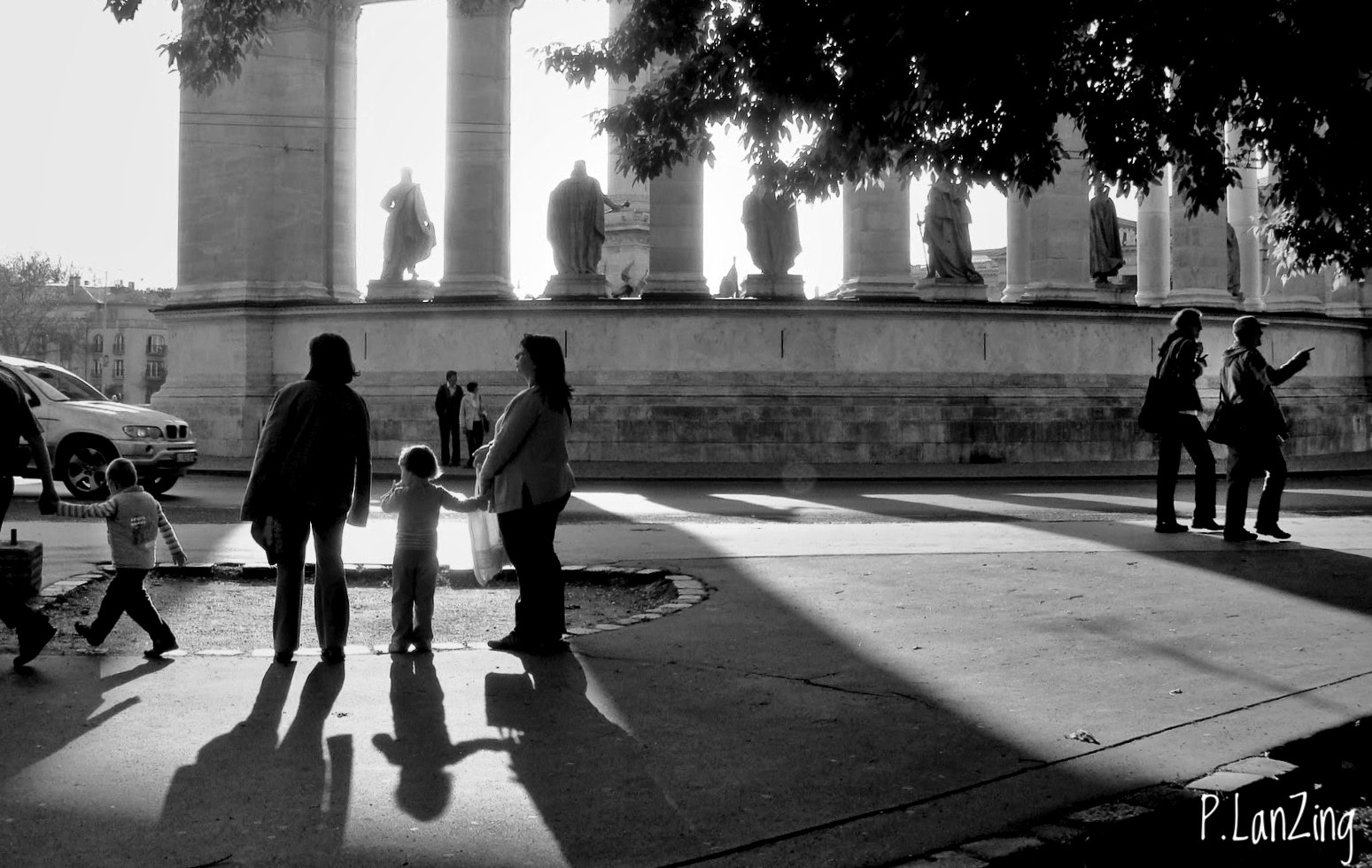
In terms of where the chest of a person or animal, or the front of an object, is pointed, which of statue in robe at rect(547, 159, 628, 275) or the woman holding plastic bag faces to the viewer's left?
the woman holding plastic bag

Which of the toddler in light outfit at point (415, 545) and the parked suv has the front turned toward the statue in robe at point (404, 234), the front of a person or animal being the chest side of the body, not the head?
the toddler in light outfit

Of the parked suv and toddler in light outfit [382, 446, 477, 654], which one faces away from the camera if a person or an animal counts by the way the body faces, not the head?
the toddler in light outfit

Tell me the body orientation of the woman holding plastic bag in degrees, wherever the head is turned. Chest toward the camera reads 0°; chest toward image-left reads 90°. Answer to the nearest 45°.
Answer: approximately 90°

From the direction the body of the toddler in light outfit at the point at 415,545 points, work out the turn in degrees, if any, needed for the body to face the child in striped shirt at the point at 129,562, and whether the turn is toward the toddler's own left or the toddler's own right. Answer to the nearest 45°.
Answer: approximately 90° to the toddler's own left

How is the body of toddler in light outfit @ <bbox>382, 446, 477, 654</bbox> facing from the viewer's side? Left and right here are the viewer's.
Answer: facing away from the viewer

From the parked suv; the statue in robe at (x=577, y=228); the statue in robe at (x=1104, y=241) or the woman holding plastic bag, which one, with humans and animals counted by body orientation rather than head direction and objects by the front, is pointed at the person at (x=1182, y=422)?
the parked suv

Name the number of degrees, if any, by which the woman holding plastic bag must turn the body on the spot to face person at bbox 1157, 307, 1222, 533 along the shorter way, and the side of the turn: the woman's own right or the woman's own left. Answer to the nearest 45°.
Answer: approximately 135° to the woman's own right

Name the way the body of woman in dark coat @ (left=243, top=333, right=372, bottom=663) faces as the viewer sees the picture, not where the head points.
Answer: away from the camera
